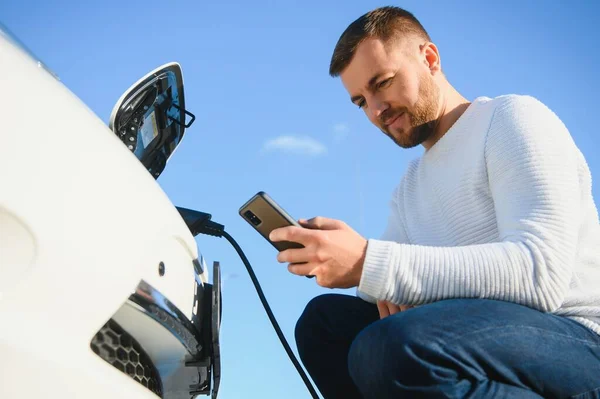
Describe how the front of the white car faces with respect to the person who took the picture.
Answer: facing to the right of the viewer

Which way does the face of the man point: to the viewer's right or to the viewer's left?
to the viewer's left
